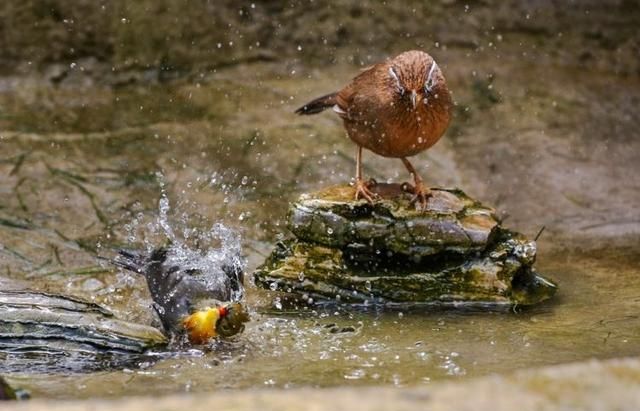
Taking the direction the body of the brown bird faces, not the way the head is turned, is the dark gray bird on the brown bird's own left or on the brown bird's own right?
on the brown bird's own right

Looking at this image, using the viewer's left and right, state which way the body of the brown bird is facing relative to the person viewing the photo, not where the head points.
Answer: facing the viewer and to the right of the viewer
